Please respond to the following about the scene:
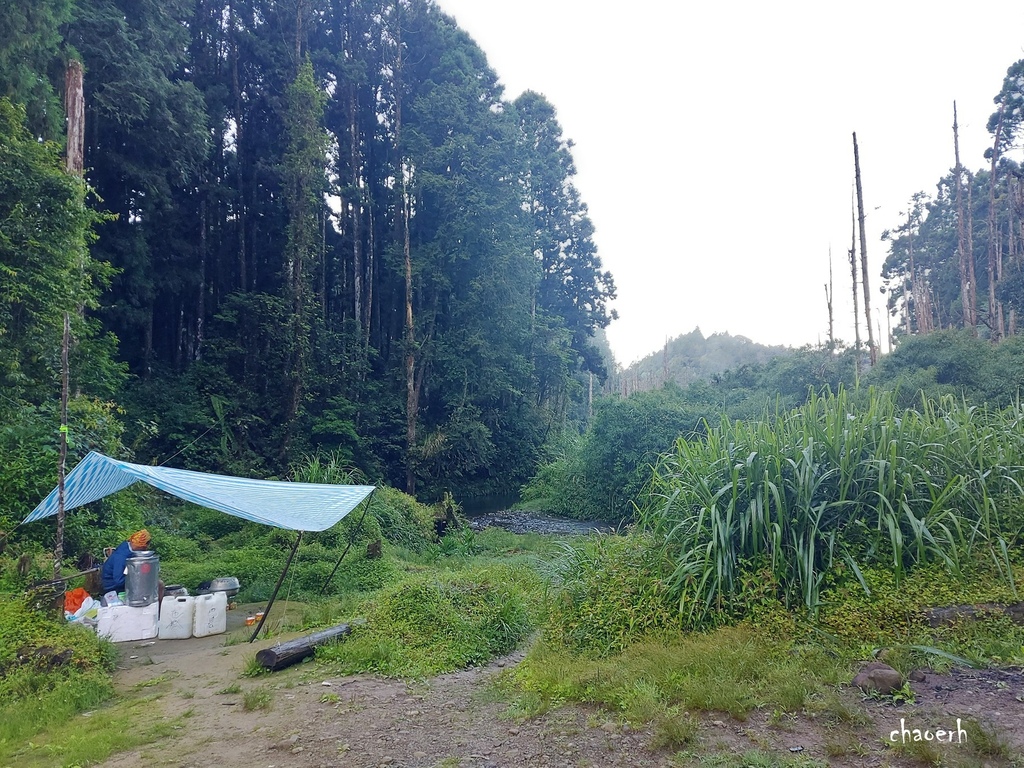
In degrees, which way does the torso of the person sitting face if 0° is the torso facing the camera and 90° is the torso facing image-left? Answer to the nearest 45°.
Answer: approximately 270°

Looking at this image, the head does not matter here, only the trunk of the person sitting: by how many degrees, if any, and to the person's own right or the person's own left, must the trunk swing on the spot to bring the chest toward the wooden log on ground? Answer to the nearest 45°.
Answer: approximately 45° to the person's own right

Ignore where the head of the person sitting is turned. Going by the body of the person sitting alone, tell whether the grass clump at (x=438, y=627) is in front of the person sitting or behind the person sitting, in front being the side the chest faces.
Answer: in front

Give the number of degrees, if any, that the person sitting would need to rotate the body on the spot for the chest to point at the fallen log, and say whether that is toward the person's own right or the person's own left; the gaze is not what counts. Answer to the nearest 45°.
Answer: approximately 45° to the person's own right
